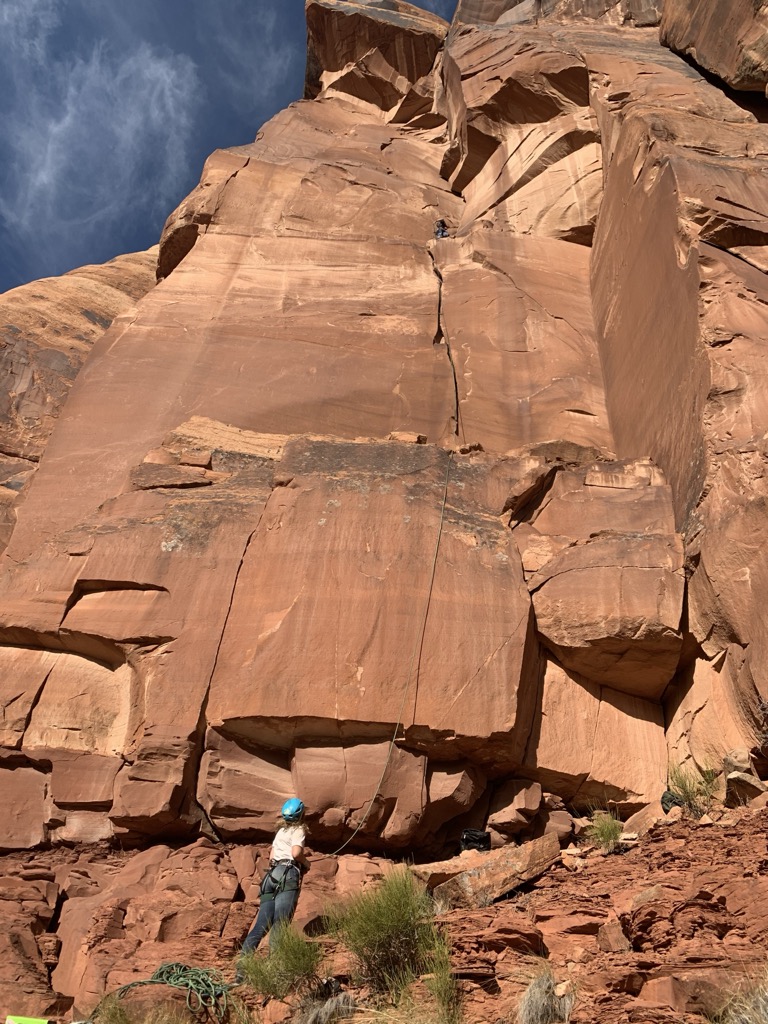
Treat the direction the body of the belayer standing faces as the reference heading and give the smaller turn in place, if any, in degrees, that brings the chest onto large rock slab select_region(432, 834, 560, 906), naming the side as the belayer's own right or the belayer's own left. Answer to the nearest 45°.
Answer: approximately 45° to the belayer's own right

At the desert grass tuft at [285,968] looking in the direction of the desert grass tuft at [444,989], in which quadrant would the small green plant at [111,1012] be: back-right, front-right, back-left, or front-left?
back-right

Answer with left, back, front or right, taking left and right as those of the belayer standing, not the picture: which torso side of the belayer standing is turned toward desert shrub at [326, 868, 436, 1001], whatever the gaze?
right

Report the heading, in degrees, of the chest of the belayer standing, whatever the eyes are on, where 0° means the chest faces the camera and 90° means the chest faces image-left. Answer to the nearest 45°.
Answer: approximately 225°

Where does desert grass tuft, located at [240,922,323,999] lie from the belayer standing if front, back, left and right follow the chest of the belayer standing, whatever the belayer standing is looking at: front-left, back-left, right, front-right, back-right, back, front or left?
back-right

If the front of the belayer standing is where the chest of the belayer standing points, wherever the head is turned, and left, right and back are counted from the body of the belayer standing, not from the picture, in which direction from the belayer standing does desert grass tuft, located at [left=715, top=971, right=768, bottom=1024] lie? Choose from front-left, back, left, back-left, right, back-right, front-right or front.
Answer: right
